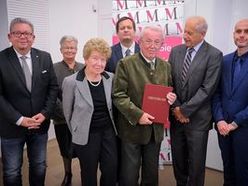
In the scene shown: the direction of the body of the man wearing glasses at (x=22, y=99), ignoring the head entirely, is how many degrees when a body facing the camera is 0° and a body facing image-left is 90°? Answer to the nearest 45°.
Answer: approximately 0°

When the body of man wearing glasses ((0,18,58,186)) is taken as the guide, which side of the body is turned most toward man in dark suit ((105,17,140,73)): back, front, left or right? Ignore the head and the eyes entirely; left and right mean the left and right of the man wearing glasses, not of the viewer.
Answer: left

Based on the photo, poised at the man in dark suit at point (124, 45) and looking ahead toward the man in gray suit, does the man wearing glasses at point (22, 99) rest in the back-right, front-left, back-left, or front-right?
back-right

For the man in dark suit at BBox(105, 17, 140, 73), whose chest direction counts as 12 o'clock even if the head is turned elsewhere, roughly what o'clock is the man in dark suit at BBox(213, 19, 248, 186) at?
the man in dark suit at BBox(213, 19, 248, 186) is roughly at 10 o'clock from the man in dark suit at BBox(105, 17, 140, 73).

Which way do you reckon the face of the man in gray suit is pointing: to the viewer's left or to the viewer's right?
to the viewer's left

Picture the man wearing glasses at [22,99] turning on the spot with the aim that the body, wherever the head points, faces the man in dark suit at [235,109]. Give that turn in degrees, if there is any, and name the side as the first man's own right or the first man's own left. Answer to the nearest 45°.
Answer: approximately 90° to the first man's own left

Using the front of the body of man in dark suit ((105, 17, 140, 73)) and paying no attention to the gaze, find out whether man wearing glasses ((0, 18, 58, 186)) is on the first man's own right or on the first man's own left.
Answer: on the first man's own right

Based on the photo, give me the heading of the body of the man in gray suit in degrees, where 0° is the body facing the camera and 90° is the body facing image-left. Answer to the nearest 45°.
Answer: approximately 45°

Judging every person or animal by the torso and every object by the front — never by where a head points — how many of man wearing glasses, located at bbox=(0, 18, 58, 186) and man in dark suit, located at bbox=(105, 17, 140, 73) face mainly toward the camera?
2

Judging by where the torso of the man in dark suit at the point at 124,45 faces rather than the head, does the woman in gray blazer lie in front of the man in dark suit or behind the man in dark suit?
in front
